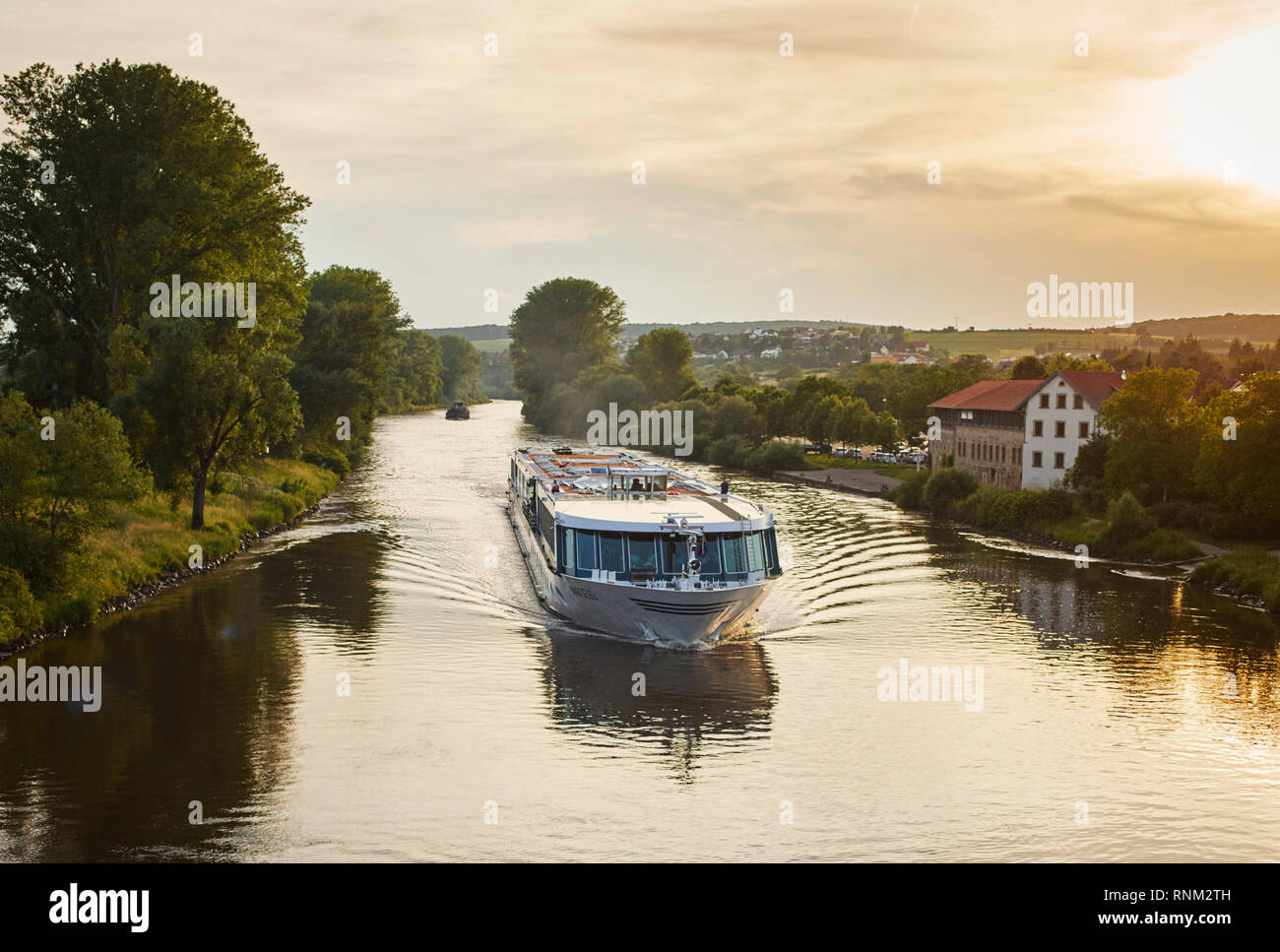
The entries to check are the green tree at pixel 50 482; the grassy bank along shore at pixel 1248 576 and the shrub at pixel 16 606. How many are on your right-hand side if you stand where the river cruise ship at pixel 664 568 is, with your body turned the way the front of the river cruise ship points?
2

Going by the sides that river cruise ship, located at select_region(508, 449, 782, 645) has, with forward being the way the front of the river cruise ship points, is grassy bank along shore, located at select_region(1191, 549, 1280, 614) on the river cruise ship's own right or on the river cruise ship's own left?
on the river cruise ship's own left

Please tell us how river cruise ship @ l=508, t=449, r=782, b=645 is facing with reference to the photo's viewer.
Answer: facing the viewer

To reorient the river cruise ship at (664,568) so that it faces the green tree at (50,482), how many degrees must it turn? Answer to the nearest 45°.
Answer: approximately 90° to its right

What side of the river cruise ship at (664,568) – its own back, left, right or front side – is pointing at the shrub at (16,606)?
right

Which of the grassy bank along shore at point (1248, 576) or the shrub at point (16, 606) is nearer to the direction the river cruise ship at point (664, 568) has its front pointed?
the shrub

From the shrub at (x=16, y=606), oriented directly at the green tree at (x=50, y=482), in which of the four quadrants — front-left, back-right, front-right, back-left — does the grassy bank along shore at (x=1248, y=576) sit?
front-right
